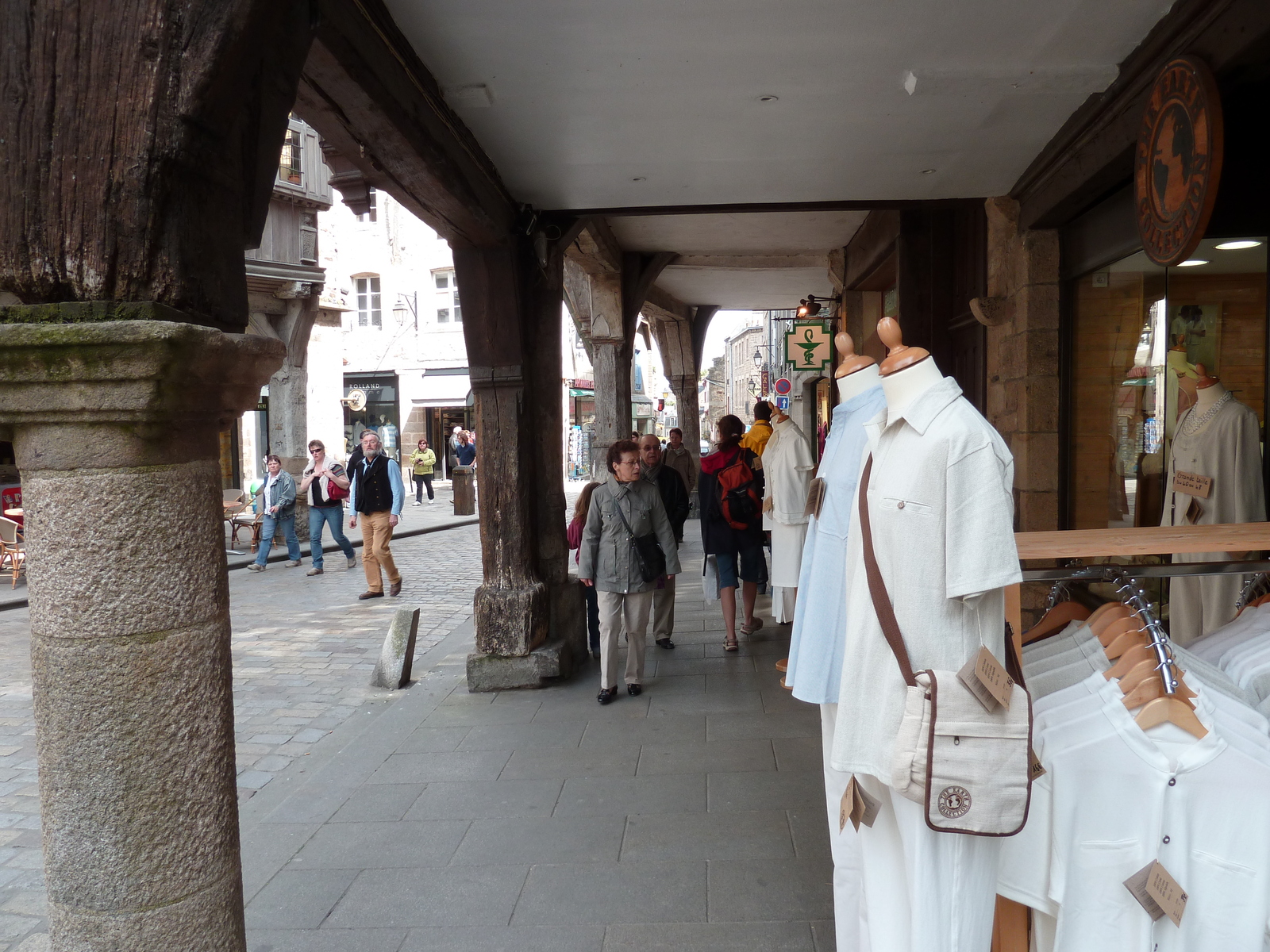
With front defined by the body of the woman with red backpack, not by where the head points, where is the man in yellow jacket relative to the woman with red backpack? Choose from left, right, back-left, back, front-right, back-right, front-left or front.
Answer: front

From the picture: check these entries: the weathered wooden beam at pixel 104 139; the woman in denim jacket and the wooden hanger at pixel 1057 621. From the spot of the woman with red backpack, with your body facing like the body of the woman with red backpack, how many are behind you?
2

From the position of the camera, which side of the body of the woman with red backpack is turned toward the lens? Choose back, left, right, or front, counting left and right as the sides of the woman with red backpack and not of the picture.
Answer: back

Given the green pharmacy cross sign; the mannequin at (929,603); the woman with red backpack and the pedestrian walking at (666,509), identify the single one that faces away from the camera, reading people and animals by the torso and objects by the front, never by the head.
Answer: the woman with red backpack

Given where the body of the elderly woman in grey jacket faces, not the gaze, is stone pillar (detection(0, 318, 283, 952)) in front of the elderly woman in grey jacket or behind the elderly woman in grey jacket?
in front

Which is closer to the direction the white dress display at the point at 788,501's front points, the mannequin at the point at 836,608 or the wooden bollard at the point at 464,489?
the mannequin

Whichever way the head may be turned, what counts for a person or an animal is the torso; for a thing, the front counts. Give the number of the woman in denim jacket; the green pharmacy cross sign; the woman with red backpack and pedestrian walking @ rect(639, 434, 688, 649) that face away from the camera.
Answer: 1

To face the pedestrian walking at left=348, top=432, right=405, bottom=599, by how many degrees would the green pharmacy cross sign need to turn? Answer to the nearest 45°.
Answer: approximately 45° to its right

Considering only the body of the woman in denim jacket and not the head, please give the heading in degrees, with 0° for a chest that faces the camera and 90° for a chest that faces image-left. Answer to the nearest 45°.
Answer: approximately 45°

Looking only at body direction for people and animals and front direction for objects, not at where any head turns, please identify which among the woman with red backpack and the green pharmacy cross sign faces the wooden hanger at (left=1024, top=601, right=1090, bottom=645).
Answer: the green pharmacy cross sign
